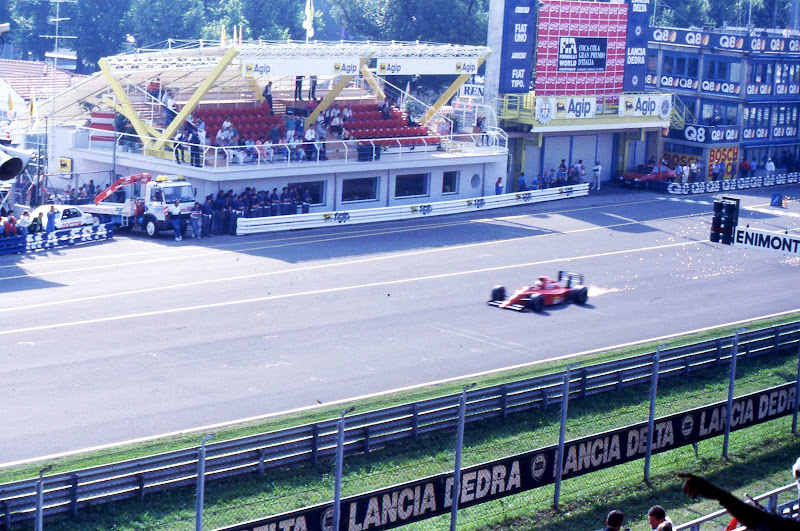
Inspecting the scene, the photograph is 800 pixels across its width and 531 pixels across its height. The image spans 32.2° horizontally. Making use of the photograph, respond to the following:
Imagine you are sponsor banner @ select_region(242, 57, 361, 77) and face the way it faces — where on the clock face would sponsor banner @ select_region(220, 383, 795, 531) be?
sponsor banner @ select_region(220, 383, 795, 531) is roughly at 12 o'clock from sponsor banner @ select_region(242, 57, 361, 77).

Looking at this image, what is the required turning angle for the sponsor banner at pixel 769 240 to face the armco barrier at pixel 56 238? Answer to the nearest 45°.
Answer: approximately 90° to its right

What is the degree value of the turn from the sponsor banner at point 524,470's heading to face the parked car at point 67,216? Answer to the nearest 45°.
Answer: approximately 180°

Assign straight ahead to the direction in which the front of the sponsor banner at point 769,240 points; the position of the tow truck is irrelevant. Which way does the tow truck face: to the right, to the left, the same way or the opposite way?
to the left

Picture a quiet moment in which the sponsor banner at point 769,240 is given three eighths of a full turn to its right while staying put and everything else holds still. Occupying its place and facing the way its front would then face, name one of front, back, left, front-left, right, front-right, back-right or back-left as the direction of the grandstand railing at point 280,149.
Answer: front

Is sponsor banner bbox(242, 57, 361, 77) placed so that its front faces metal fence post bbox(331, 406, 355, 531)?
yes

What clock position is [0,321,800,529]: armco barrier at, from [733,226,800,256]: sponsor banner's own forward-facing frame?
The armco barrier is roughly at 1 o'clock from the sponsor banner.

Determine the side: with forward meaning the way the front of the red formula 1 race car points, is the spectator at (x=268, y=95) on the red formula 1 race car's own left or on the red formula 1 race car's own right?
on the red formula 1 race car's own right

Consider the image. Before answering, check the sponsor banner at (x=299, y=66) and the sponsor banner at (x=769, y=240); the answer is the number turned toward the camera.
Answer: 2

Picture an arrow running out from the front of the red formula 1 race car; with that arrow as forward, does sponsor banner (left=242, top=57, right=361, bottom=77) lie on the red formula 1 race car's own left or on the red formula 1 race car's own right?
on the red formula 1 race car's own right

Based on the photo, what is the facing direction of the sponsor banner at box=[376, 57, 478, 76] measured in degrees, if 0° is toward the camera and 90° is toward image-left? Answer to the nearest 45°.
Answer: approximately 0°

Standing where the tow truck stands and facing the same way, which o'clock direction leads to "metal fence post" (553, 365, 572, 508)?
The metal fence post is roughly at 1 o'clock from the tow truck.

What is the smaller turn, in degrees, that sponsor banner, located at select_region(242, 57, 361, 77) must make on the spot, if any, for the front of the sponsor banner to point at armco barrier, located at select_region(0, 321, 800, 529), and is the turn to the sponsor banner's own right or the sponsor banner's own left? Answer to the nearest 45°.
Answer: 0° — it already faces it
